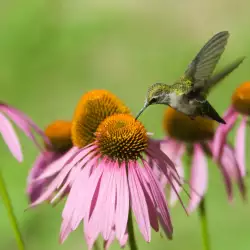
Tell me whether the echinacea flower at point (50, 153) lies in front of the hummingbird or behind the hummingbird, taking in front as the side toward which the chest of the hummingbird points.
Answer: in front

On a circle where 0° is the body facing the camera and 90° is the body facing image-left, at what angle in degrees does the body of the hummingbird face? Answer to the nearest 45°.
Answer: approximately 90°
